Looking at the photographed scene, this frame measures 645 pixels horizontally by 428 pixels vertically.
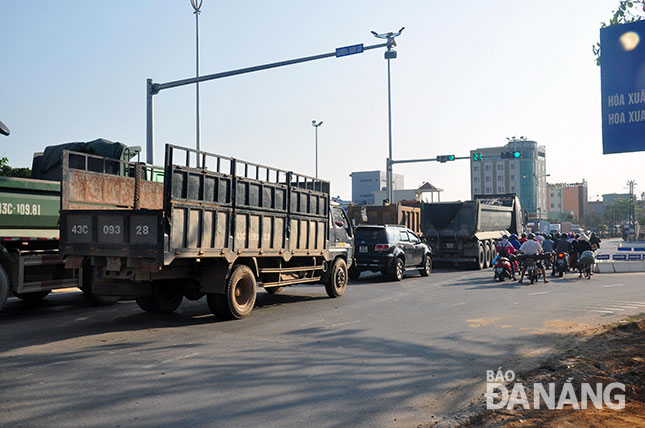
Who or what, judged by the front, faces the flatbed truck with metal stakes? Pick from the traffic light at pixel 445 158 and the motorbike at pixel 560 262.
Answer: the traffic light

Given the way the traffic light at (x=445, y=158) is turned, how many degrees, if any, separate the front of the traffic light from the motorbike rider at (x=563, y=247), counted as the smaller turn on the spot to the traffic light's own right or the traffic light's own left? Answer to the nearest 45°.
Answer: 0° — it already faces them

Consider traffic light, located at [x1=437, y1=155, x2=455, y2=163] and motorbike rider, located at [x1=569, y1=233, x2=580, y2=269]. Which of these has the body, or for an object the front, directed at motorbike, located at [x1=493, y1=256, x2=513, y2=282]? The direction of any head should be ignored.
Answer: the traffic light

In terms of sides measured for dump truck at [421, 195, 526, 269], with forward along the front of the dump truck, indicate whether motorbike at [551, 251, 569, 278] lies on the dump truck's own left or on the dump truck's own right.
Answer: on the dump truck's own right

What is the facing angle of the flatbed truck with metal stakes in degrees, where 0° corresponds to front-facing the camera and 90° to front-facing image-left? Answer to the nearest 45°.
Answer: approximately 225°
